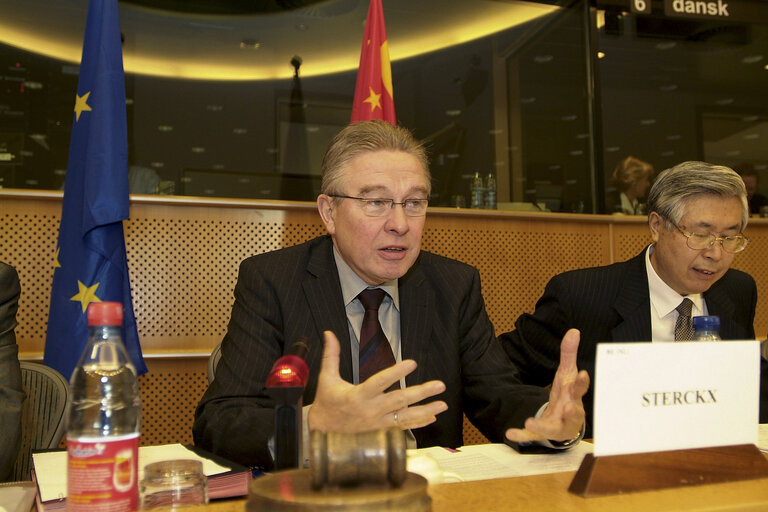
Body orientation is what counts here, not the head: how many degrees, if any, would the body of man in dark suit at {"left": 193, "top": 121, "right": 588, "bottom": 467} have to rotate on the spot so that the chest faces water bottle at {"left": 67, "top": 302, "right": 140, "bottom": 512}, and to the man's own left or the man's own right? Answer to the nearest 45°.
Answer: approximately 45° to the man's own right

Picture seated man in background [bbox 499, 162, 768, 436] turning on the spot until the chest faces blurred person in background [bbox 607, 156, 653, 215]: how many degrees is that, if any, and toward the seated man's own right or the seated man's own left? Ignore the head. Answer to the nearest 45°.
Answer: approximately 135° to the seated man's own left

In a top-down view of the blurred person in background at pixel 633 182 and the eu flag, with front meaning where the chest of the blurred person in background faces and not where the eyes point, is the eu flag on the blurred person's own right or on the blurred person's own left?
on the blurred person's own right

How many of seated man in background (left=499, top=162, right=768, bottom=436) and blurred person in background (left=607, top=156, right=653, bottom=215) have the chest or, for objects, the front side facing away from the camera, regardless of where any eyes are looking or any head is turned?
0

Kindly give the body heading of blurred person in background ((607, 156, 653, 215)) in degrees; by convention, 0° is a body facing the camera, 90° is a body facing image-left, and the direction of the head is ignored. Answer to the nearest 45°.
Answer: approximately 315°

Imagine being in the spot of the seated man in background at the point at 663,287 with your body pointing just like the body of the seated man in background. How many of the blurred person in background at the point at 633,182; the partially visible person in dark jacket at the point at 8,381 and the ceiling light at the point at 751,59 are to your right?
1

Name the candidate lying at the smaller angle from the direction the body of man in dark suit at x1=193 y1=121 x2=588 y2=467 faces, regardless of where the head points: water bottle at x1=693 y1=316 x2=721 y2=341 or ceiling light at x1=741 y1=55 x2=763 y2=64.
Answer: the water bottle

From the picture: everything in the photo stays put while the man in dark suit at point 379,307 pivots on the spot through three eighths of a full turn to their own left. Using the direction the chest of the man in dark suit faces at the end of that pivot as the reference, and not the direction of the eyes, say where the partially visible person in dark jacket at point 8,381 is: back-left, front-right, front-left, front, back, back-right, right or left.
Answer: left

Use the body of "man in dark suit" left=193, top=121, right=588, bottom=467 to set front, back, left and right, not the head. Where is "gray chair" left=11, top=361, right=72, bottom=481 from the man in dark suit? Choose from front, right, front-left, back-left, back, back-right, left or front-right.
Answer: back-right

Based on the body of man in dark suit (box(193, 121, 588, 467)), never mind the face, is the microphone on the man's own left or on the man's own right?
on the man's own right

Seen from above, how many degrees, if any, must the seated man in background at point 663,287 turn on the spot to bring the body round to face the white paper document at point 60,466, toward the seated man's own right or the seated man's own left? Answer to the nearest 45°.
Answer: approximately 90° to the seated man's own right

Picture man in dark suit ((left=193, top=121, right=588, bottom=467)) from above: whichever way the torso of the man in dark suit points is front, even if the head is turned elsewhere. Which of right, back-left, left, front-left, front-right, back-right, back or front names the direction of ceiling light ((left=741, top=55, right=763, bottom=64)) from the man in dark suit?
left

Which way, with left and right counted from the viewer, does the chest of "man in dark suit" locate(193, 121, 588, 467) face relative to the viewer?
facing the viewer and to the right of the viewer
